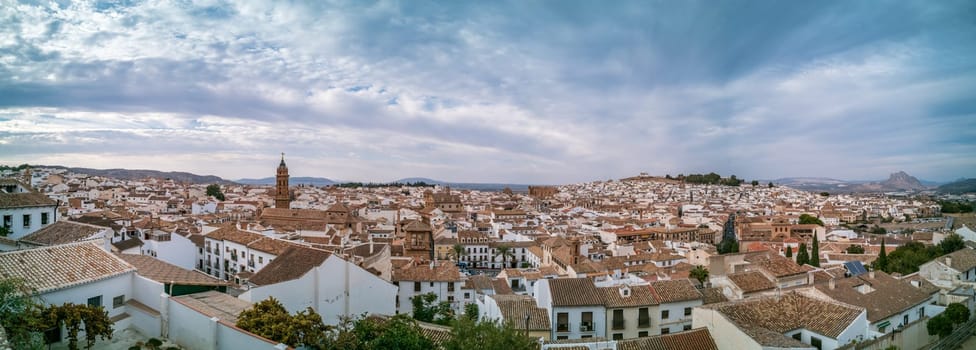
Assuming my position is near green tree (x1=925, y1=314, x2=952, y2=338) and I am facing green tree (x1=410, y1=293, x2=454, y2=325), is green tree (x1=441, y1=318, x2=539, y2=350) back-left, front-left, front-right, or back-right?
front-left

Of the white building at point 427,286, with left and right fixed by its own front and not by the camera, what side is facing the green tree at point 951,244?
left

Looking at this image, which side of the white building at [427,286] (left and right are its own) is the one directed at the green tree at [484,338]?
front

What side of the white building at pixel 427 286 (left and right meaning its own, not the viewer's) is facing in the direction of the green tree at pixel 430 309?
front

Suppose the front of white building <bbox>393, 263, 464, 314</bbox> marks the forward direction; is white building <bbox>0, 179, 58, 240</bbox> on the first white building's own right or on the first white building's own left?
on the first white building's own right

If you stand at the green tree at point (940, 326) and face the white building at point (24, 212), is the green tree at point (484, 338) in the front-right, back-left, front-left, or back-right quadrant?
front-left

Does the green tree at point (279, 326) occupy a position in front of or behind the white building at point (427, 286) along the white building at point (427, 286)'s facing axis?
in front

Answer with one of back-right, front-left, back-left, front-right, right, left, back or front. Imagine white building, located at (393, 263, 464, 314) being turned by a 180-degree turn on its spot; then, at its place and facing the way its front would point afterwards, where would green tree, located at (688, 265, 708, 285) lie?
right

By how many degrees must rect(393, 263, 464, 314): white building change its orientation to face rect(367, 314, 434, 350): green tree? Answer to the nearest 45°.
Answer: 0° — it already faces it

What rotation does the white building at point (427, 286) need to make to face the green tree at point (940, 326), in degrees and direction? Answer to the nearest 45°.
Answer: approximately 45° to its left

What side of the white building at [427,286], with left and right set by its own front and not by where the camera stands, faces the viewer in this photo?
front

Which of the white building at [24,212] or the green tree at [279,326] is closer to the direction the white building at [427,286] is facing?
the green tree
